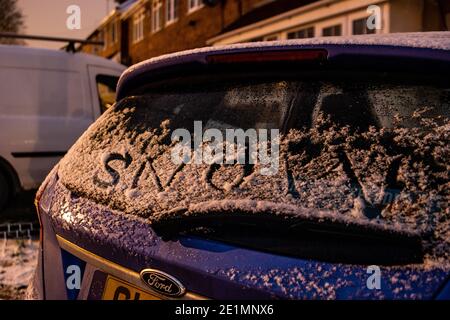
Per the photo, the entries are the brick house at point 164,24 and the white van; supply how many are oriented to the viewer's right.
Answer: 1

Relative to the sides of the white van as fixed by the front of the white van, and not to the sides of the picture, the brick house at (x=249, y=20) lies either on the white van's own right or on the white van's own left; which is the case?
on the white van's own left

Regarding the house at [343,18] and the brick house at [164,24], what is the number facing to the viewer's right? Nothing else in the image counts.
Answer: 0

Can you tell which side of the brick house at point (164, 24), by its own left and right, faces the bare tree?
right

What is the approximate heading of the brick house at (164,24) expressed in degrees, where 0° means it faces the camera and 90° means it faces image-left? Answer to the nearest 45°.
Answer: approximately 45°

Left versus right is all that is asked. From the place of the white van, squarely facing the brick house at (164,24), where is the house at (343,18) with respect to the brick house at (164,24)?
right

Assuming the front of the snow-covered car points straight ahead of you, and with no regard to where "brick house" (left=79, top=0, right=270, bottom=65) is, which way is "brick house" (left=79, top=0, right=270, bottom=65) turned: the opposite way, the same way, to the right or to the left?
the opposite way

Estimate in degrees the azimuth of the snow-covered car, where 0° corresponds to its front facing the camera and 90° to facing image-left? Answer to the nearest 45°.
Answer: approximately 225°

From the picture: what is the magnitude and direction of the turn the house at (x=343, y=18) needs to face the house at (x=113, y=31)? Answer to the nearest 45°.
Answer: approximately 90° to its right

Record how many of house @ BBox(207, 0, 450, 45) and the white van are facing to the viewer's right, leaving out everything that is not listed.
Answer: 1

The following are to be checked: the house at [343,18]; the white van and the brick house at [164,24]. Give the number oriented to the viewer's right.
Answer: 1

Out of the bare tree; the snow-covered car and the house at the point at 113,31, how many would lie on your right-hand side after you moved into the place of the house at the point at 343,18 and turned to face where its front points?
2

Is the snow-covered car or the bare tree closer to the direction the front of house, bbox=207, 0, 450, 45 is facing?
the snow-covered car

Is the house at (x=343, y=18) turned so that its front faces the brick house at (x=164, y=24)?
no

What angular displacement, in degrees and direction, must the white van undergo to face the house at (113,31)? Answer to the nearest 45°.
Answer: approximately 90° to its left

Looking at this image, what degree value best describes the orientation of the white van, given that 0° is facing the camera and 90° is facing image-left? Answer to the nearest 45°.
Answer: approximately 270°

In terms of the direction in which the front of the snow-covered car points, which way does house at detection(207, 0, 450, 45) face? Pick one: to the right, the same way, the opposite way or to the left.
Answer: the opposite way

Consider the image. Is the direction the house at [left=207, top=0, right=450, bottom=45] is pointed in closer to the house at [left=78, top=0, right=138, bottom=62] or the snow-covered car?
the snow-covered car

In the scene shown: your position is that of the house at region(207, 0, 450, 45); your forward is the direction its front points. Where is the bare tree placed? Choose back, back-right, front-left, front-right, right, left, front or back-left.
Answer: right
